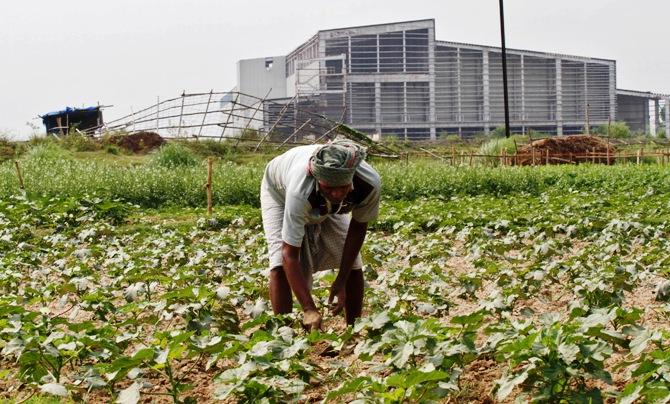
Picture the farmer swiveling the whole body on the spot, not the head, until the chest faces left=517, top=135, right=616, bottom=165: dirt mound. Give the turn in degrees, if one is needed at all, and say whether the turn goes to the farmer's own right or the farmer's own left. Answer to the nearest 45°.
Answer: approximately 135° to the farmer's own left

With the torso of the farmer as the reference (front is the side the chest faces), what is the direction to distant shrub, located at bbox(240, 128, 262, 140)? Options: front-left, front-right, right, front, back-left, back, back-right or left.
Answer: back-left

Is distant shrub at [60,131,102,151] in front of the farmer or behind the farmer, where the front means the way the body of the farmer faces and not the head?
behind

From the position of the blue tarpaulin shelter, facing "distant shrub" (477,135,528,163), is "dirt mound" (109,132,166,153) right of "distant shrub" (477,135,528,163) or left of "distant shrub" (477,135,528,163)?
right

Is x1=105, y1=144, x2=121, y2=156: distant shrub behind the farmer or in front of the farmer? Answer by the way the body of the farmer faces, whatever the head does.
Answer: behind

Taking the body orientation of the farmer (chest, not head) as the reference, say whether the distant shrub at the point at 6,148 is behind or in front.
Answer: behind

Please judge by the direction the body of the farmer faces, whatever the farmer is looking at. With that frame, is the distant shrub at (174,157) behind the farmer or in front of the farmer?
behind

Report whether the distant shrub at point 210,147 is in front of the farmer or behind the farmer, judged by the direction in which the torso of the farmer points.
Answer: behind

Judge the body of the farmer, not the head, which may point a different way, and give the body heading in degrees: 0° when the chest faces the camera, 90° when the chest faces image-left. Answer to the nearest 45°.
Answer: approximately 315°
